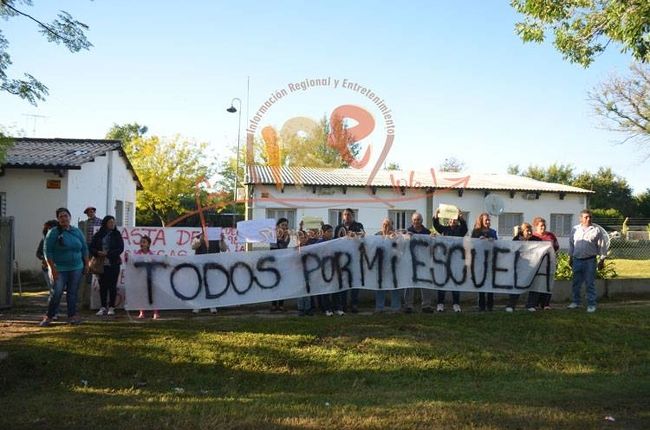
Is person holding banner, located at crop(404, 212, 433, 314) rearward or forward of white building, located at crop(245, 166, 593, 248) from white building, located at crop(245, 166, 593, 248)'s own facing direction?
forward

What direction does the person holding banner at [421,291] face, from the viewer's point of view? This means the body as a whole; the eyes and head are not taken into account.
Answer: toward the camera

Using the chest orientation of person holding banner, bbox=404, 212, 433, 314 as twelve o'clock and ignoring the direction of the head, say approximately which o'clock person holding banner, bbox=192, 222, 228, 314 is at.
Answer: person holding banner, bbox=192, 222, 228, 314 is roughly at 3 o'clock from person holding banner, bbox=404, 212, 433, 314.

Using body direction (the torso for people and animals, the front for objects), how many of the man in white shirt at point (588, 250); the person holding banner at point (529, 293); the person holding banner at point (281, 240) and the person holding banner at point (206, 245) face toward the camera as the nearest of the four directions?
4

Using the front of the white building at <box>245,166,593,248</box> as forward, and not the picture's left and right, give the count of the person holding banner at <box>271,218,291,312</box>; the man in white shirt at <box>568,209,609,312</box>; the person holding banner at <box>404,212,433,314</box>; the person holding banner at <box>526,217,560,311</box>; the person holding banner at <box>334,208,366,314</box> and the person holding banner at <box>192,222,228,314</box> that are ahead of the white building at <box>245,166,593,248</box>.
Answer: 6

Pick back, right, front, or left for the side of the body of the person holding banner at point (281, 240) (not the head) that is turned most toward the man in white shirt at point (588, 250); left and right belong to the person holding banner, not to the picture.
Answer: left

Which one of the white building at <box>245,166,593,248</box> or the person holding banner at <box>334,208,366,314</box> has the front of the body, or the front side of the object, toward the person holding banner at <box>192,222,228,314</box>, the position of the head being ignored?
the white building

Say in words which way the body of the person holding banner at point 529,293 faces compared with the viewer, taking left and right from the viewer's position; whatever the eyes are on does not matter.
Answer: facing the viewer

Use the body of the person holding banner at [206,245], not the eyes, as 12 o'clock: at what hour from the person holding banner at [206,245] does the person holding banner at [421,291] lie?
the person holding banner at [421,291] is roughly at 10 o'clock from the person holding banner at [206,245].

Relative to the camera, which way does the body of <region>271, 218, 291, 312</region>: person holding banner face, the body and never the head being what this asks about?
toward the camera

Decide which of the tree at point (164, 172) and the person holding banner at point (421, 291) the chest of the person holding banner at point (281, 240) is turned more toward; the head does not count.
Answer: the person holding banner

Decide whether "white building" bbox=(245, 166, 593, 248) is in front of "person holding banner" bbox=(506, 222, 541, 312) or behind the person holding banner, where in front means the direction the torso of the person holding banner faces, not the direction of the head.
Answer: behind

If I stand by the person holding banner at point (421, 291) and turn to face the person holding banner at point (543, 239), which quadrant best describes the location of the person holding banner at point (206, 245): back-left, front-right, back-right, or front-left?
back-left

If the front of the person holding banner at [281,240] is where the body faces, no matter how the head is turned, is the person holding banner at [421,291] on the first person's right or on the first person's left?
on the first person's left

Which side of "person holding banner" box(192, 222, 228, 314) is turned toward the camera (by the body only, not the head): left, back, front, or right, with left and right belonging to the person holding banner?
front
